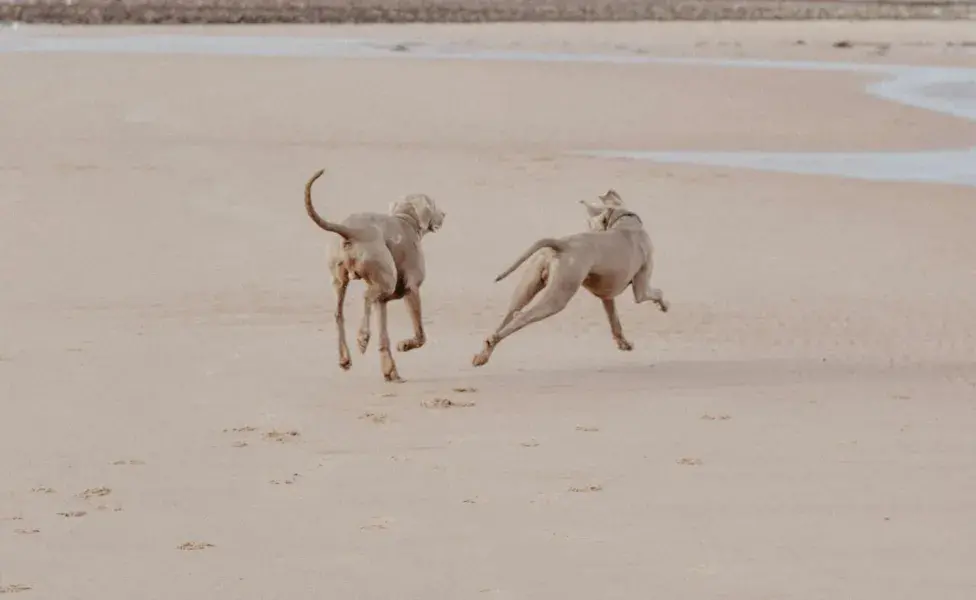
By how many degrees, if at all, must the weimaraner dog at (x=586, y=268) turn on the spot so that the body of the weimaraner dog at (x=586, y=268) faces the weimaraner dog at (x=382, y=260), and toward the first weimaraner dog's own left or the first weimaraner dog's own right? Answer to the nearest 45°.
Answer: approximately 135° to the first weimaraner dog's own left

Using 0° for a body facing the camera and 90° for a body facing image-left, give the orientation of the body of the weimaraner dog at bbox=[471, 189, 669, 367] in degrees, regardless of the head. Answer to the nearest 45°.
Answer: approximately 225°

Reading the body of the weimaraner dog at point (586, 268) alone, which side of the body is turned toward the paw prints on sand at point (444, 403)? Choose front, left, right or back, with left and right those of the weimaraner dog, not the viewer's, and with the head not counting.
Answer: back

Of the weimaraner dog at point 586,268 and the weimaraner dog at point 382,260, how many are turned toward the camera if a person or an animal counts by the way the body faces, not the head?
0

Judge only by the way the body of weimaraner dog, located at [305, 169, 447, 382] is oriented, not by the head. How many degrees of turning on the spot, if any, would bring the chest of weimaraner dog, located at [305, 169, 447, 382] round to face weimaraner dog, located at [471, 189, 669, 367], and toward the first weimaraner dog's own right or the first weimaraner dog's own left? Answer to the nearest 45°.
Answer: approximately 45° to the first weimaraner dog's own right

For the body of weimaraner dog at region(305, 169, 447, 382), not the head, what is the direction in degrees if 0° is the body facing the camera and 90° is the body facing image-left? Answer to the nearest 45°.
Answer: approximately 225°
